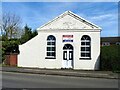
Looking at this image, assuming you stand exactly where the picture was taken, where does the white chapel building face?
facing the viewer

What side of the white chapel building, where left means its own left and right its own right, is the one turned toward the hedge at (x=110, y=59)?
left
